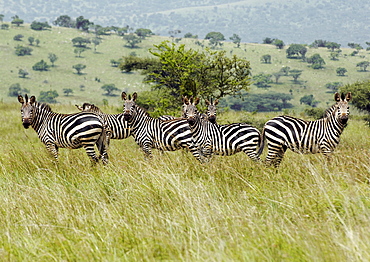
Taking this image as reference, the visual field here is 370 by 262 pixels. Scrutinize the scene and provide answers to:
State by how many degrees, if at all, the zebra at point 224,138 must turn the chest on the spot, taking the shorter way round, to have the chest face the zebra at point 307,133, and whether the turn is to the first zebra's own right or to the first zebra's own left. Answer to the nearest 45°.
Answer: approximately 180°

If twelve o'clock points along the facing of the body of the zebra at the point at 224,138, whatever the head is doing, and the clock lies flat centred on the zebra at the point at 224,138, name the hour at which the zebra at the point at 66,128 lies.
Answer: the zebra at the point at 66,128 is roughly at 12 o'clock from the zebra at the point at 224,138.

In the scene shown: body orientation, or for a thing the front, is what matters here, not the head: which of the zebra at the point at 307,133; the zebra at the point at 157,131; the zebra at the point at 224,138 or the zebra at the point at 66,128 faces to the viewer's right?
the zebra at the point at 307,133

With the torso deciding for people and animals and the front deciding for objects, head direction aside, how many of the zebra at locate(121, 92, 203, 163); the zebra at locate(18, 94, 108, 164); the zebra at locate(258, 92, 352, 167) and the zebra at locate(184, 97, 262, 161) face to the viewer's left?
3

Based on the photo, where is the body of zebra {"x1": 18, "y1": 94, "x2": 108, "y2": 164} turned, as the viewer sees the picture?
to the viewer's left

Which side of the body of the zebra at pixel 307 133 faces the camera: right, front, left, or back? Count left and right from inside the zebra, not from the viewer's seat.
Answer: right

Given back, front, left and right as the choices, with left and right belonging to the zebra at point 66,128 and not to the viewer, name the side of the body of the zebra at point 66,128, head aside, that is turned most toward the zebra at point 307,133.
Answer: back

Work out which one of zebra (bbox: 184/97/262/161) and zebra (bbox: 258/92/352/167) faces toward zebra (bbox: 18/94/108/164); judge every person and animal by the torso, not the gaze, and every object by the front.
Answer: zebra (bbox: 184/97/262/161)

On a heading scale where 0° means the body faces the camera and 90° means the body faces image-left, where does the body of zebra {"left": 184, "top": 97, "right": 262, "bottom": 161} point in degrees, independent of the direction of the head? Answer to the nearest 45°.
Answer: approximately 90°

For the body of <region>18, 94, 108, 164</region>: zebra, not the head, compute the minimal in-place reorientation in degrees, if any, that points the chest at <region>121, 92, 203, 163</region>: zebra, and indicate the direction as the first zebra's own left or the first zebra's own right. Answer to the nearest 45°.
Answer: approximately 180°

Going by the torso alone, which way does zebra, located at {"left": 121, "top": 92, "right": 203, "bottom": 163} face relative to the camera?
to the viewer's left

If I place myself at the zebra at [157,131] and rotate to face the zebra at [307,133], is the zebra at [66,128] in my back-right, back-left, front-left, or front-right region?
back-right
